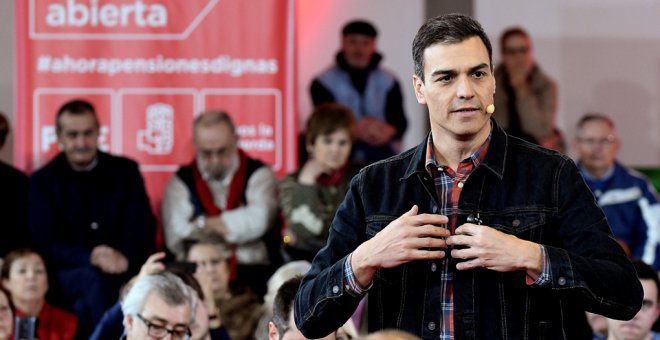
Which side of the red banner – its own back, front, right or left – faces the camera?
front

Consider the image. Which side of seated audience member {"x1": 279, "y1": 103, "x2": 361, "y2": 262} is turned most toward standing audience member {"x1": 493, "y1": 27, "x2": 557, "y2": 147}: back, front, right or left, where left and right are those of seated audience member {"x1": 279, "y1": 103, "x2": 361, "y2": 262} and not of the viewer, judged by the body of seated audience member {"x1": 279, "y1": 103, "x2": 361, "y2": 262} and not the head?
left

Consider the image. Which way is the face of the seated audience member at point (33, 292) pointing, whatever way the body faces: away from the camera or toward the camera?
toward the camera

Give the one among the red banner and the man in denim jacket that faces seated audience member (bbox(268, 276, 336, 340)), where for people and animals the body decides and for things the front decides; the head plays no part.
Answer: the red banner

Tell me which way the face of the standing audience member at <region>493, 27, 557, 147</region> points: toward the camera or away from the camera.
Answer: toward the camera

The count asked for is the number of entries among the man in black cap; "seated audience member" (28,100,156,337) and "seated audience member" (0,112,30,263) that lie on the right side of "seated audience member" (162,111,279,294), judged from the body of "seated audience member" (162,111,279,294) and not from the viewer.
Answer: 2

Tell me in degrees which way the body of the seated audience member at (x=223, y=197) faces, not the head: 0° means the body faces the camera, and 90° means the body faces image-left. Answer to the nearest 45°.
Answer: approximately 0°

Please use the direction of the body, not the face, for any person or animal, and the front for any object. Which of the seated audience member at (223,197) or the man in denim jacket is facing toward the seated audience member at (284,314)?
the seated audience member at (223,197)

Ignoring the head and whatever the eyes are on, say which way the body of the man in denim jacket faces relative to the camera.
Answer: toward the camera

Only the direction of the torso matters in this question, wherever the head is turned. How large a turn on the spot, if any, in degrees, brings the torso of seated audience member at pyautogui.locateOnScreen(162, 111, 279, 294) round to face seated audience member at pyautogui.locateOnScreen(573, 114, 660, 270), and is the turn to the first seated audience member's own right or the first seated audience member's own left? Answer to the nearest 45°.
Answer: approximately 90° to the first seated audience member's own left

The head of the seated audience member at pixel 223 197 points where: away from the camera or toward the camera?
toward the camera
